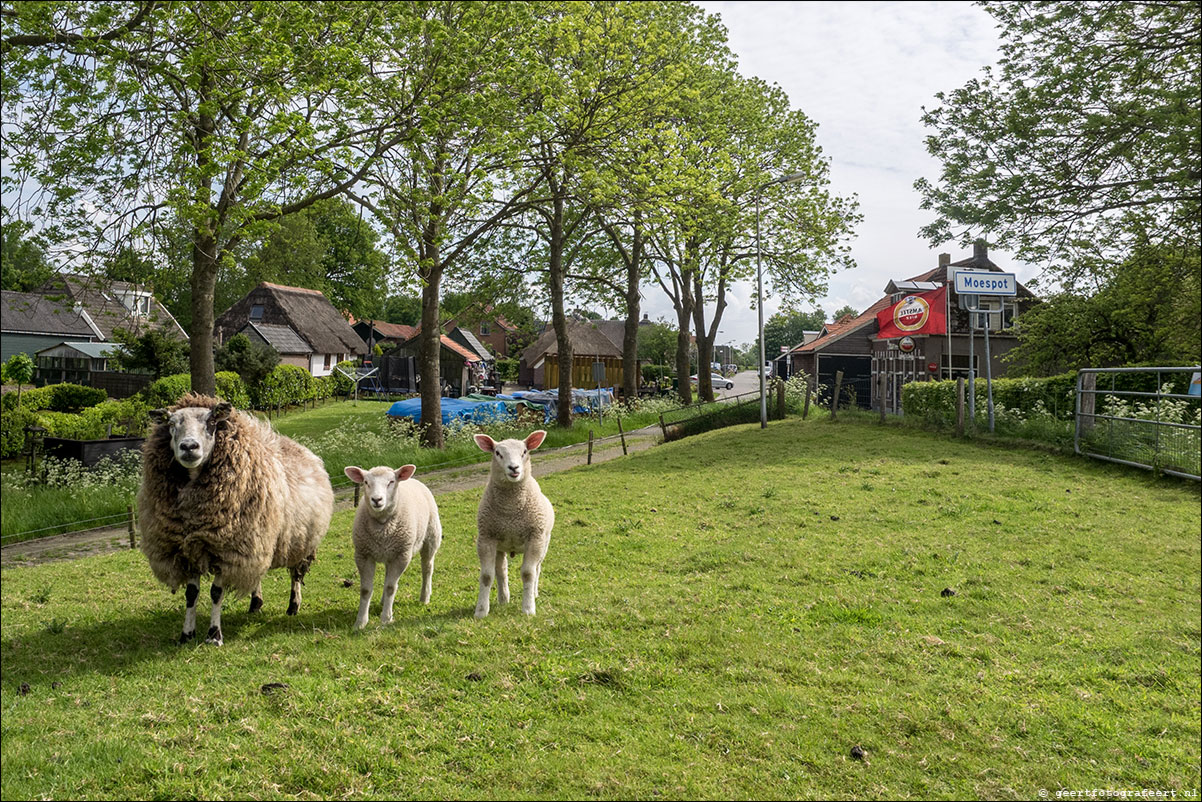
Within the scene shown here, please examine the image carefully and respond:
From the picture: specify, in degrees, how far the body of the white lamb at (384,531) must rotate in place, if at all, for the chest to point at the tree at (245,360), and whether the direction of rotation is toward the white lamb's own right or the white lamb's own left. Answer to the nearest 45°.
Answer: approximately 135° to the white lamb's own right

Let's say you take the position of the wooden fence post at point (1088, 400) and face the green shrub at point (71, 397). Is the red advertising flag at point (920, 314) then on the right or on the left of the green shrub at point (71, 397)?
right

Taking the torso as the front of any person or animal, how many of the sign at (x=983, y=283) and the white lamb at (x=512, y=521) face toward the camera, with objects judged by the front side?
2

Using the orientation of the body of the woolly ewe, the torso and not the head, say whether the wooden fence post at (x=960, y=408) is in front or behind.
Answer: behind

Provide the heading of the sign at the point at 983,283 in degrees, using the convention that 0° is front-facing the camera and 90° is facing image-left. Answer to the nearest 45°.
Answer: approximately 0°

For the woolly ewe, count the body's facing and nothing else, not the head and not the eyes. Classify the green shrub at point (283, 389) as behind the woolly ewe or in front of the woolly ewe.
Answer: behind

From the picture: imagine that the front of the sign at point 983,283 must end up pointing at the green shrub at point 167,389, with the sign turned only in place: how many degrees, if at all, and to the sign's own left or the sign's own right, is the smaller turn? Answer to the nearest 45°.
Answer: approximately 90° to the sign's own right

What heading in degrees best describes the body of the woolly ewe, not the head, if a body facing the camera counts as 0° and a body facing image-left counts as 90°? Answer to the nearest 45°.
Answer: approximately 45°

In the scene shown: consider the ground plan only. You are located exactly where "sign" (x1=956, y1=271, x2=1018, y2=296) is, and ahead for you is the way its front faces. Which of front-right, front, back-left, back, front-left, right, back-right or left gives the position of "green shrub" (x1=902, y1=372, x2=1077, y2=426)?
back

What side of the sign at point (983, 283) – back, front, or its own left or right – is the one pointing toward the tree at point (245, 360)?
right

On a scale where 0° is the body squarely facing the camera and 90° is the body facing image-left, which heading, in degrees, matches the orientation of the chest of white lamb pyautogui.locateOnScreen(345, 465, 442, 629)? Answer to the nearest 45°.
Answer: approximately 45°
